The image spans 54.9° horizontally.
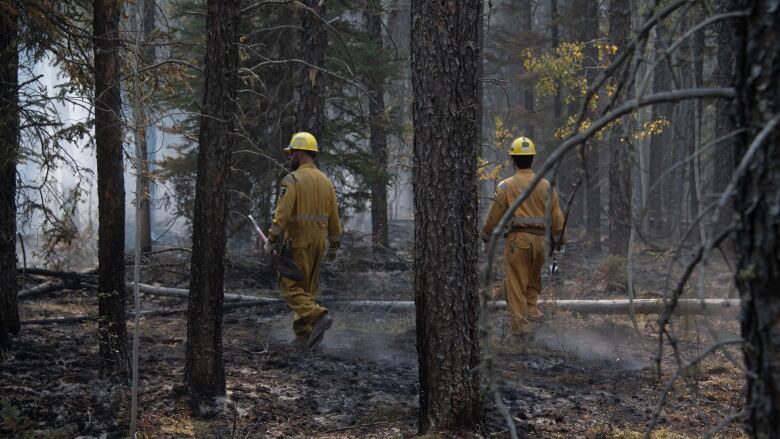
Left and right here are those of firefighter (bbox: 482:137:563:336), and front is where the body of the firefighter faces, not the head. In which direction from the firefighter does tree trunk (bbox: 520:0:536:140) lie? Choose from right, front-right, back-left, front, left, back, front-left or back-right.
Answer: front

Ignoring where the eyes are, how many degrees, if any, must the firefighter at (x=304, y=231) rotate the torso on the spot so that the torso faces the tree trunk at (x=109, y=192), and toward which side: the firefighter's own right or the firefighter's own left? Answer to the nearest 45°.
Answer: approximately 90° to the firefighter's own left

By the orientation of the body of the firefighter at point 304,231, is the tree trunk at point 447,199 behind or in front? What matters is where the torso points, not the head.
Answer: behind

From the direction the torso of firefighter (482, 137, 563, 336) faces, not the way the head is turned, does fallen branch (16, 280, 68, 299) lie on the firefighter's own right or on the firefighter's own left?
on the firefighter's own left

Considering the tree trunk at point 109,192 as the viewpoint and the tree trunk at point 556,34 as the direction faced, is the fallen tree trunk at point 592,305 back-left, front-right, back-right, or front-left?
front-right

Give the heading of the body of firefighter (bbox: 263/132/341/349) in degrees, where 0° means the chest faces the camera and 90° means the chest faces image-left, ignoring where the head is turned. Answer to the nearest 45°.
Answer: approximately 135°

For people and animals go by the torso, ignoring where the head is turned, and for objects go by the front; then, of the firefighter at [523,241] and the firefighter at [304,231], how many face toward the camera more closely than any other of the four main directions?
0

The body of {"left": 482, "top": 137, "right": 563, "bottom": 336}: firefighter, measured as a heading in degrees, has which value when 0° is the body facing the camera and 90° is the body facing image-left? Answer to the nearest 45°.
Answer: approximately 180°

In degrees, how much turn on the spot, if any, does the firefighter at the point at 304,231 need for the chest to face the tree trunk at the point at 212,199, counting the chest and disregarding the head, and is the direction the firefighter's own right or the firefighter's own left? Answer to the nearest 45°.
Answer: approximately 135° to the firefighter's own left

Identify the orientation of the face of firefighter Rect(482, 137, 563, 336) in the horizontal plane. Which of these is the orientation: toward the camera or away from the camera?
away from the camera

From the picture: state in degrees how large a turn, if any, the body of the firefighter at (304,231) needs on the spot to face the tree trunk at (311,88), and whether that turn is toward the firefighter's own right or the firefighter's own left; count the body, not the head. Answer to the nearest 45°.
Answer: approximately 45° to the firefighter's own right

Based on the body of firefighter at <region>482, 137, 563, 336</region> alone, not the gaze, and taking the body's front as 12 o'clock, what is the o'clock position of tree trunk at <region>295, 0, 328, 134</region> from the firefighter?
The tree trunk is roughly at 10 o'clock from the firefighter.
